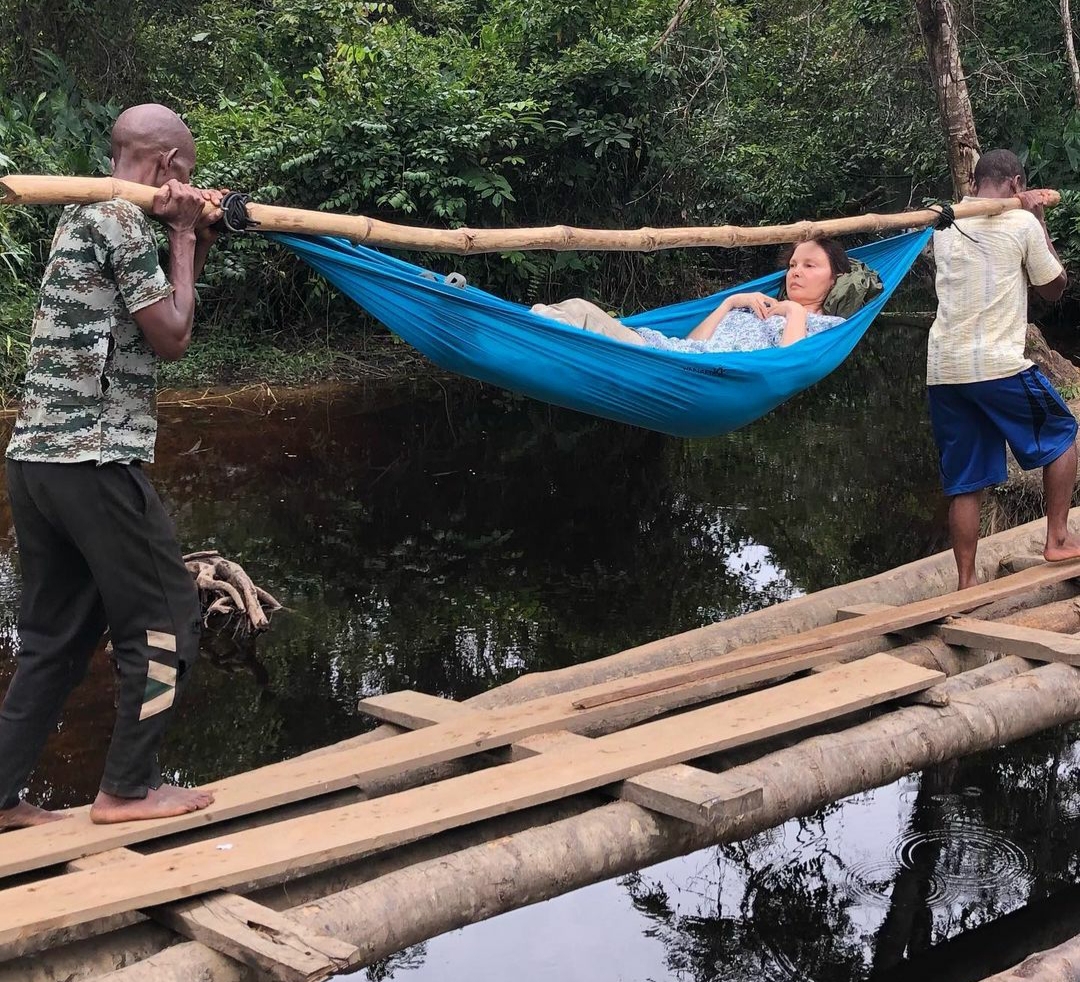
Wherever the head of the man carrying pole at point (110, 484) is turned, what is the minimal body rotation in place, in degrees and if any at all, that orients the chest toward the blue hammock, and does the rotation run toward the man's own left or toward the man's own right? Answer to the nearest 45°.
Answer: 0° — they already face it

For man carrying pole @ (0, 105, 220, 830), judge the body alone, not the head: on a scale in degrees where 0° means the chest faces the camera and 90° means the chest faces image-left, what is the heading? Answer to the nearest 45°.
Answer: approximately 225°

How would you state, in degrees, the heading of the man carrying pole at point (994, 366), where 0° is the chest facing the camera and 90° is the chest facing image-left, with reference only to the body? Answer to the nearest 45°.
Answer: approximately 225°
